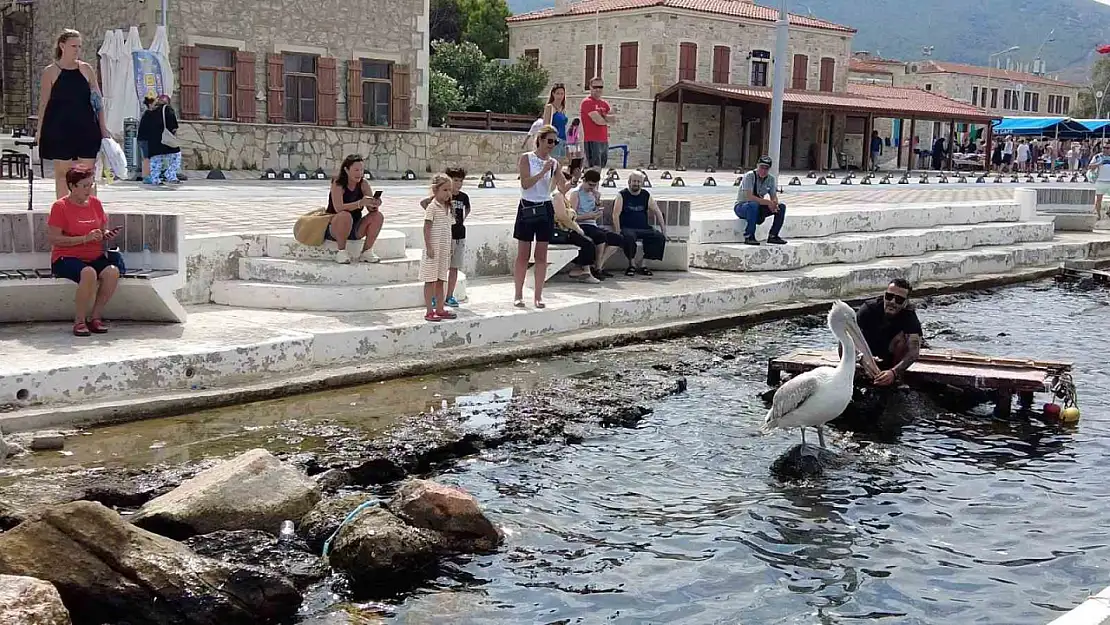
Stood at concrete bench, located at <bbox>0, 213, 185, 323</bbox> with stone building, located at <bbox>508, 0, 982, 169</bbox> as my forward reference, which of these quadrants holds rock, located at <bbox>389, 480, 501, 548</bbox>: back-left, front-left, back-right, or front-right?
back-right

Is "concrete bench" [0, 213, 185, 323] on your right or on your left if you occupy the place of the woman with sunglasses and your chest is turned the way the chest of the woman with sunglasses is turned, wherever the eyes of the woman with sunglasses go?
on your right

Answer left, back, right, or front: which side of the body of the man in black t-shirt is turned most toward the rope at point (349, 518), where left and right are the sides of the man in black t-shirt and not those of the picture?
front

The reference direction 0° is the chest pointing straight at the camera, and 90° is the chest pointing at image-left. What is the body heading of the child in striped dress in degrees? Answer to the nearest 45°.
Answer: approximately 315°

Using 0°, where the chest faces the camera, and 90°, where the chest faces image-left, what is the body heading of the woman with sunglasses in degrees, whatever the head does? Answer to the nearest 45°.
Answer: approximately 315°

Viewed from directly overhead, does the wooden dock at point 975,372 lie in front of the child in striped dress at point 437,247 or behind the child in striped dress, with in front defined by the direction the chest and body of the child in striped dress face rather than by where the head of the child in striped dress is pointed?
in front

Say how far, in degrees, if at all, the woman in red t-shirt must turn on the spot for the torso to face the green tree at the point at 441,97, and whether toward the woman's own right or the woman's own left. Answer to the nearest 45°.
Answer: approximately 135° to the woman's own left

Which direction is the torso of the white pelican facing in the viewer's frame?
to the viewer's right

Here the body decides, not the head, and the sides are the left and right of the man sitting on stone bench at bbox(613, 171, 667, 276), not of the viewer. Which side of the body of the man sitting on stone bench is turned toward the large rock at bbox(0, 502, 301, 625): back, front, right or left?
front

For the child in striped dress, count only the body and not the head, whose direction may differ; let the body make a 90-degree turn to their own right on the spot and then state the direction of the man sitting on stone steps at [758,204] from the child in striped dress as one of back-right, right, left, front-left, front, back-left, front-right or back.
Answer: back

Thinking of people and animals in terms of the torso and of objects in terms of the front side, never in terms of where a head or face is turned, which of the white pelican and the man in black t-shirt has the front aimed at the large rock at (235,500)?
the man in black t-shirt

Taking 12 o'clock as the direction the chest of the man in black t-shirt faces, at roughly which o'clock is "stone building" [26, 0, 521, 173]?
The stone building is roughly at 3 o'clock from the man in black t-shirt.

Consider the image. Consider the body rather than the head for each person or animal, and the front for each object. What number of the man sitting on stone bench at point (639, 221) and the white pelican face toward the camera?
1

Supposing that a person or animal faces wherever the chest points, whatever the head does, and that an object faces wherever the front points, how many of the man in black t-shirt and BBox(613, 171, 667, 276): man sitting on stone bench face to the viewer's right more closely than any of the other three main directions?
0

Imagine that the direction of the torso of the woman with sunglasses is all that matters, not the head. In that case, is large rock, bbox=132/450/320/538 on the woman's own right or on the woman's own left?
on the woman's own right

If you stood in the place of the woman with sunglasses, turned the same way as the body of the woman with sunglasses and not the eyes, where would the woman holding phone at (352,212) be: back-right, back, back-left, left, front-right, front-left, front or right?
back-right
